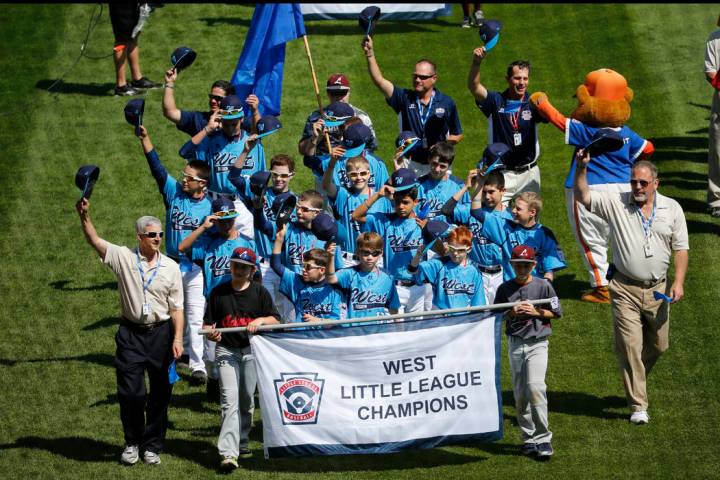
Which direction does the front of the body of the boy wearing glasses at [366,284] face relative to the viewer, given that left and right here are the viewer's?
facing the viewer

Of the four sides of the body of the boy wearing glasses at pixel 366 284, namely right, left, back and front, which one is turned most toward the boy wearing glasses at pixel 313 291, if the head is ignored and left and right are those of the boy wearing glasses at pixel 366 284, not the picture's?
right

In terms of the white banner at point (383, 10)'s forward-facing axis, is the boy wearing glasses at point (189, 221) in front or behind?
in front

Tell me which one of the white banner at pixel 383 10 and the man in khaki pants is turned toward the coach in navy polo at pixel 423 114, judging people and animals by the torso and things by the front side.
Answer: the white banner

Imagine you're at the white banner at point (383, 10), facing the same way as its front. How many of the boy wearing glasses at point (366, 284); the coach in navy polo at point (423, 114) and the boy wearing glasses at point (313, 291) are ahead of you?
3

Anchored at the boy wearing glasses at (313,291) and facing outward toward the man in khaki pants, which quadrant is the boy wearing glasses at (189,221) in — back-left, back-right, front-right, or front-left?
back-left

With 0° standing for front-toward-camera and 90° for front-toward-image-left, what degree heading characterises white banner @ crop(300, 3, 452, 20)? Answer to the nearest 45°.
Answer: approximately 0°

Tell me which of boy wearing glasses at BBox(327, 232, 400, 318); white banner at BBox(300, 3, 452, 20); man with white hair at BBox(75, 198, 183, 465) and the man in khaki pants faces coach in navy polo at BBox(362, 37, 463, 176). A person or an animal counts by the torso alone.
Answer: the white banner

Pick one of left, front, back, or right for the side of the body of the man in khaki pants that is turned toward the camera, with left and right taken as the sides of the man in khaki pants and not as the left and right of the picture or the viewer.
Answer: front

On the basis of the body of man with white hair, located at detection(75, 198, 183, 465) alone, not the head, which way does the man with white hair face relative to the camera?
toward the camera

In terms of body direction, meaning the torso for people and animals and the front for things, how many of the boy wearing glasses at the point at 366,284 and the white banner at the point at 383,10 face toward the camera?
2

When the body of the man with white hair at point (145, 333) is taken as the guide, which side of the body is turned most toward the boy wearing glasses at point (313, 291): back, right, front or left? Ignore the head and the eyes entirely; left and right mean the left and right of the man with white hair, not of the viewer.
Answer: left
